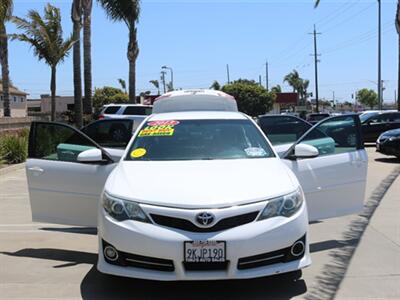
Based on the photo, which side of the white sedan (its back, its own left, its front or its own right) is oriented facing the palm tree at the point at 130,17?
back

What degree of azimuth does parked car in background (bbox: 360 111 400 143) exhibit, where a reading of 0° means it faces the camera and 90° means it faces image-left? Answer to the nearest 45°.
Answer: approximately 45°

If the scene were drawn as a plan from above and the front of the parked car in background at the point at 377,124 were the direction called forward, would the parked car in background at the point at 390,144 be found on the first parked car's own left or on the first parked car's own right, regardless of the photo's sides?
on the first parked car's own left

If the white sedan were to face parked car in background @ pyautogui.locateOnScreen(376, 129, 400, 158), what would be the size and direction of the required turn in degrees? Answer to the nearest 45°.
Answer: approximately 135° to its left

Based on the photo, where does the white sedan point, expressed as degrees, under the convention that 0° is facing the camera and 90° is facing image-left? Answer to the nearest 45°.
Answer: approximately 0°

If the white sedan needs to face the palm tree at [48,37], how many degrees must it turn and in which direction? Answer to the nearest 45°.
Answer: approximately 180°

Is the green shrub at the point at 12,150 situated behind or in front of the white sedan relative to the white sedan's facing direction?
behind
